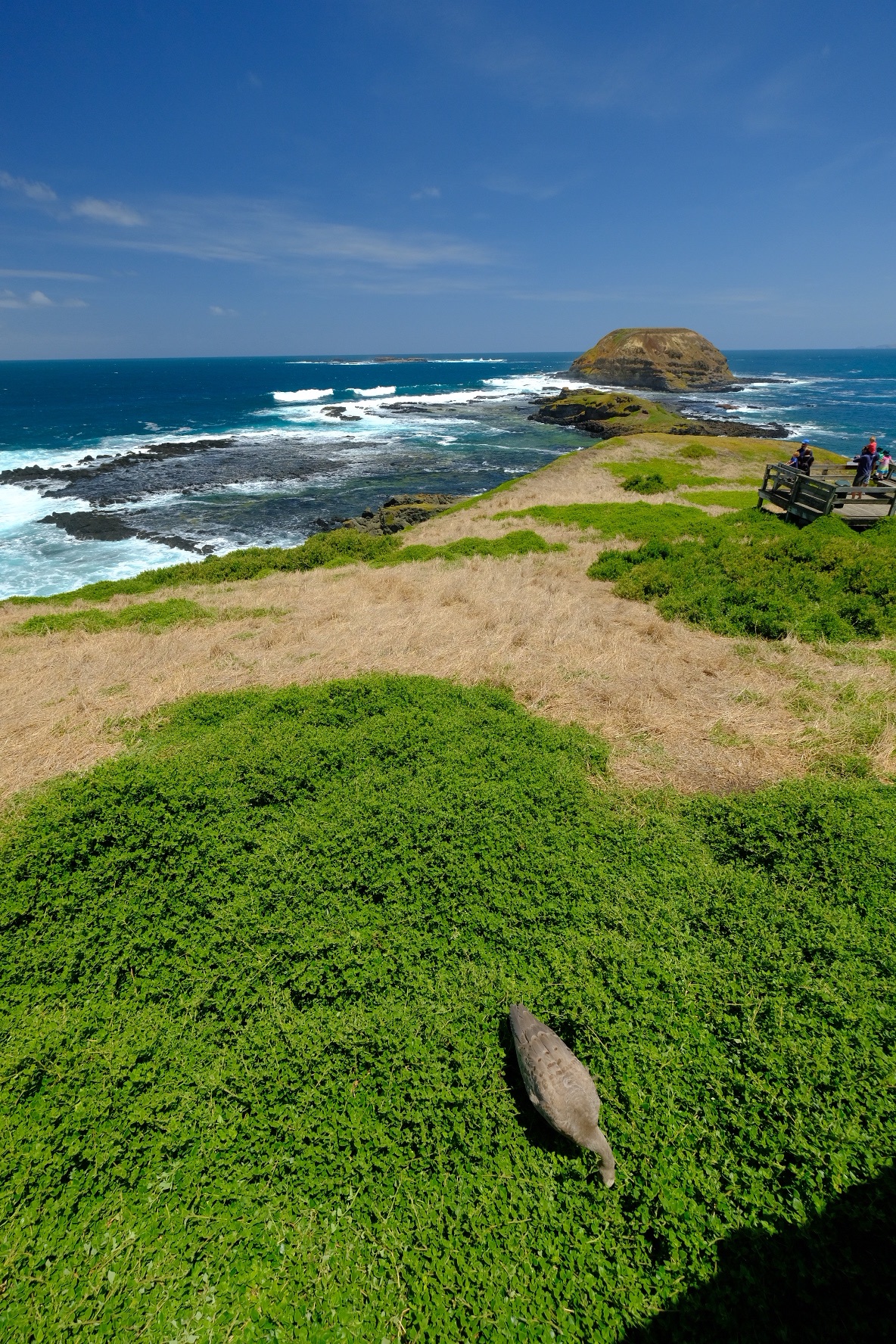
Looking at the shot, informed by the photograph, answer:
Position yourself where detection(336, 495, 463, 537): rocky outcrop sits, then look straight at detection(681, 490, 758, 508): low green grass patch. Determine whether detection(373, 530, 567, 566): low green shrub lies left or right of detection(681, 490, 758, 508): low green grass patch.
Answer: right

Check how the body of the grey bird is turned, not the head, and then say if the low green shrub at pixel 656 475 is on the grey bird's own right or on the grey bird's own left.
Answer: on the grey bird's own left

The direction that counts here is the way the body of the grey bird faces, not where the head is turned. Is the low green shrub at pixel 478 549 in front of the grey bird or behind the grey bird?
behind

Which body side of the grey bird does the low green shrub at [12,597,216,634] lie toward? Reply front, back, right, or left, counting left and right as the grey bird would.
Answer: back

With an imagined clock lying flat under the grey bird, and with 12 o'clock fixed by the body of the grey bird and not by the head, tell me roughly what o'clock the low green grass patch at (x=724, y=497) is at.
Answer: The low green grass patch is roughly at 8 o'clock from the grey bird.
